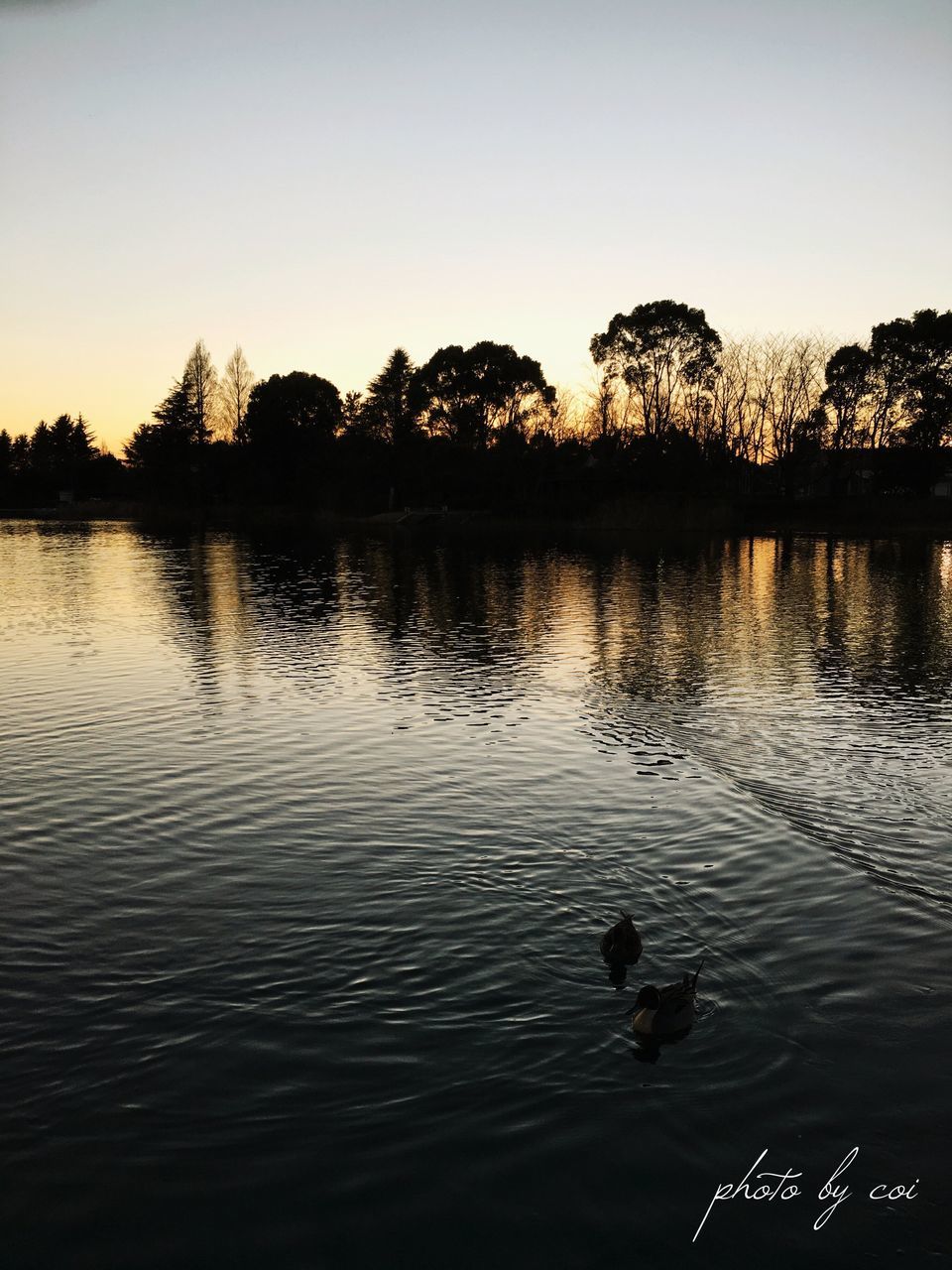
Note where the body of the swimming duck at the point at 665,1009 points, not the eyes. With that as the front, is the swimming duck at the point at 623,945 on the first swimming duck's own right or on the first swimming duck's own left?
on the first swimming duck's own right

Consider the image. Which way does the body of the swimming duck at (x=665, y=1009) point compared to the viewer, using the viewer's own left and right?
facing the viewer and to the left of the viewer
